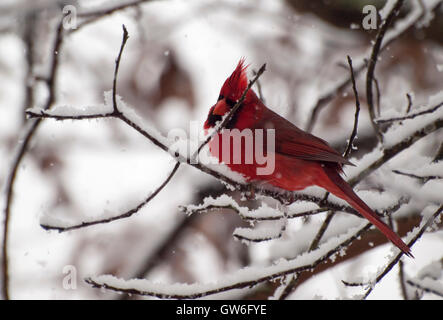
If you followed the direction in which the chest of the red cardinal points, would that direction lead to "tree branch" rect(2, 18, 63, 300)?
yes

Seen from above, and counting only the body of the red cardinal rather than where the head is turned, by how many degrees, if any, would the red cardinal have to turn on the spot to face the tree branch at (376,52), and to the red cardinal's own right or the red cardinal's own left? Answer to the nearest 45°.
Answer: approximately 135° to the red cardinal's own right

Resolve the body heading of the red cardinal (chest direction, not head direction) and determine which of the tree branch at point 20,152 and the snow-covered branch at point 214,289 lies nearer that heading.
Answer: the tree branch

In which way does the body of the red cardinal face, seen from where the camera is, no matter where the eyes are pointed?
to the viewer's left

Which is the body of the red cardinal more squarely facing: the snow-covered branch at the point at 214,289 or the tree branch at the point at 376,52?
the snow-covered branch
